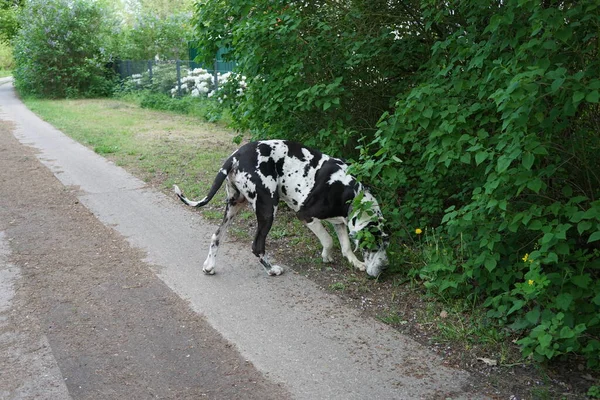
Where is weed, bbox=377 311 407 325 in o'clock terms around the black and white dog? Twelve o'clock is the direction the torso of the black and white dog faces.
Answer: The weed is roughly at 2 o'clock from the black and white dog.

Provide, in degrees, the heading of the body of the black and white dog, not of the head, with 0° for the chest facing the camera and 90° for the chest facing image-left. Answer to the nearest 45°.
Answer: approximately 270°

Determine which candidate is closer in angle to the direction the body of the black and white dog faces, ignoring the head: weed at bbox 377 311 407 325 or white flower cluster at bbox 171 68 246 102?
the weed

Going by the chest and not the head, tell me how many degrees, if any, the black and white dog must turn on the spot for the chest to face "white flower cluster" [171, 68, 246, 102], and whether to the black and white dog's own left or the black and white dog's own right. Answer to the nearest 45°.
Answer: approximately 90° to the black and white dog's own left

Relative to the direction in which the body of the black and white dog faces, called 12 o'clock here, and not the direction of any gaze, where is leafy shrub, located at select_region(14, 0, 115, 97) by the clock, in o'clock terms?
The leafy shrub is roughly at 8 o'clock from the black and white dog.
